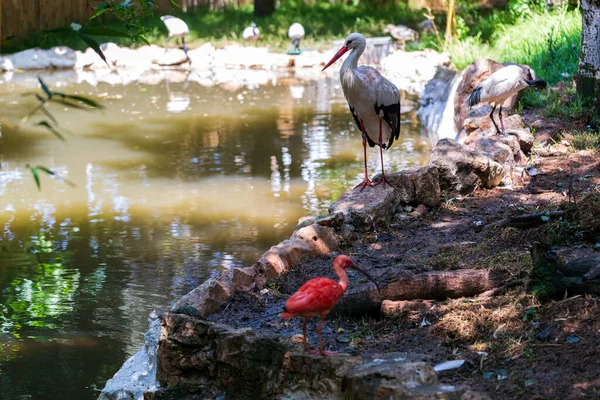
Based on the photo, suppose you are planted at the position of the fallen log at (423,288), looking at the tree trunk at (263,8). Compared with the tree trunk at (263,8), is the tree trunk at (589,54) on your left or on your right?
right

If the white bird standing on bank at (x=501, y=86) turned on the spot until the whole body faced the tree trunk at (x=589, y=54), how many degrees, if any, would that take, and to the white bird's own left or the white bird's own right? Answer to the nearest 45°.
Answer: approximately 45° to the white bird's own left

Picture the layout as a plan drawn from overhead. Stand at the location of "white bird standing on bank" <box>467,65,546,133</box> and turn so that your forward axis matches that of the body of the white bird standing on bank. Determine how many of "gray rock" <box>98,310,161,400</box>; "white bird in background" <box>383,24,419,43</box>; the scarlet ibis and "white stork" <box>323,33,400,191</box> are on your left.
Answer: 1

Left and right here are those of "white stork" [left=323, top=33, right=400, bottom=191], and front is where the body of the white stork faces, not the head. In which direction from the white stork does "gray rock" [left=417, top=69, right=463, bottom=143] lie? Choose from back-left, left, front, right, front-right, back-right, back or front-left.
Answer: back-right

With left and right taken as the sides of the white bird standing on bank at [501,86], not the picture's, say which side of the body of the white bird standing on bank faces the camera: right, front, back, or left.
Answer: right

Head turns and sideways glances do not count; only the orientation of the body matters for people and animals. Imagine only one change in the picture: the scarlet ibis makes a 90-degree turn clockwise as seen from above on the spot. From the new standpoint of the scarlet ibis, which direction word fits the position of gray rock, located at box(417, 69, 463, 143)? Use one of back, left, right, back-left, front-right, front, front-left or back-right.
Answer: back

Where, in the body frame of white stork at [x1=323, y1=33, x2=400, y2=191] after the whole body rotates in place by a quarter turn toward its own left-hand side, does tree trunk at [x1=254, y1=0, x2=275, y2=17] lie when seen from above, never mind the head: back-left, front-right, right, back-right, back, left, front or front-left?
back-left

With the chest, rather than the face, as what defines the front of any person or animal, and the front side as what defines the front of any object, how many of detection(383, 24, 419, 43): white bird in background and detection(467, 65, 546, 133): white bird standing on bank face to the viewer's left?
1

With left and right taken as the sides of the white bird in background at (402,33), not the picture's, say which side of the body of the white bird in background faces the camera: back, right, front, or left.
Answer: left

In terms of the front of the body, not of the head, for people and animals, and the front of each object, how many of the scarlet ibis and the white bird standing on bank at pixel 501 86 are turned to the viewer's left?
0

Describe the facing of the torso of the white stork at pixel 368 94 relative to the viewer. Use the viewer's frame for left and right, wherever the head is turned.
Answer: facing the viewer and to the left of the viewer

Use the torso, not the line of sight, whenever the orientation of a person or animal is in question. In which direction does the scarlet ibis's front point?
to the viewer's right

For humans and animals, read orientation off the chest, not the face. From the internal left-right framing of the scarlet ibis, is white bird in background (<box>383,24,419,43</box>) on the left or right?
on its left

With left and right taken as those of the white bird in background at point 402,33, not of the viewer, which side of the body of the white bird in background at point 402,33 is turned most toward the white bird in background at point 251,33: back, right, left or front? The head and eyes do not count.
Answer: front

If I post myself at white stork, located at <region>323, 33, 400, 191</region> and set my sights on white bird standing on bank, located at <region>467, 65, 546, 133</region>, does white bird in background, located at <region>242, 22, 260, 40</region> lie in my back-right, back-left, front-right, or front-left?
front-left
